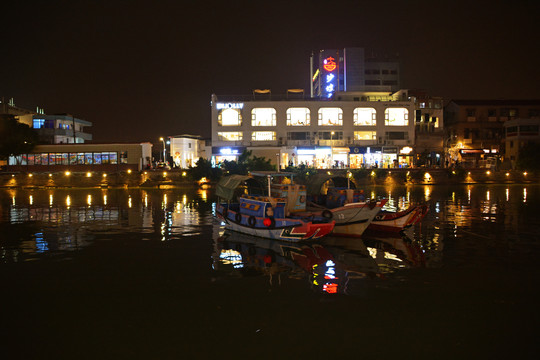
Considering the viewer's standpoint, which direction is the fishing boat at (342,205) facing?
facing the viewer and to the right of the viewer

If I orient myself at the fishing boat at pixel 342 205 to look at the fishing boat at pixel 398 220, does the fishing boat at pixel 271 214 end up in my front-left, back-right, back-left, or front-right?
back-right

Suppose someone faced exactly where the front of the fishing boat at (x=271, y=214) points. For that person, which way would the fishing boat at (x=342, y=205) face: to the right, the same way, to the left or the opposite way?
the same way

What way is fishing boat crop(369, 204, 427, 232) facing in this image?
to the viewer's right

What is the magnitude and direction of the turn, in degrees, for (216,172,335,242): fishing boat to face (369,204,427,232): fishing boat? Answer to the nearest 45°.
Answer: approximately 45° to its left

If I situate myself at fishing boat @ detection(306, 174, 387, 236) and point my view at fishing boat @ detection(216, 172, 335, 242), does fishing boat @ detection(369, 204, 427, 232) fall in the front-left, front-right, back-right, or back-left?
back-left

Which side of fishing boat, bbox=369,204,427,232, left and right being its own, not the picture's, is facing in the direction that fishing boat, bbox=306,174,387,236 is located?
back

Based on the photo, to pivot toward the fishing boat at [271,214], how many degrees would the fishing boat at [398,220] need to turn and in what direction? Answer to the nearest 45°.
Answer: approximately 135° to its right

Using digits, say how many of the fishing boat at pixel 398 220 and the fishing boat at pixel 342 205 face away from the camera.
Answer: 0

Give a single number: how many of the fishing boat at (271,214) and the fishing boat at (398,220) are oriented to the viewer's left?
0

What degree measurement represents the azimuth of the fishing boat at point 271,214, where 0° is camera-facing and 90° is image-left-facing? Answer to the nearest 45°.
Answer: approximately 315°
